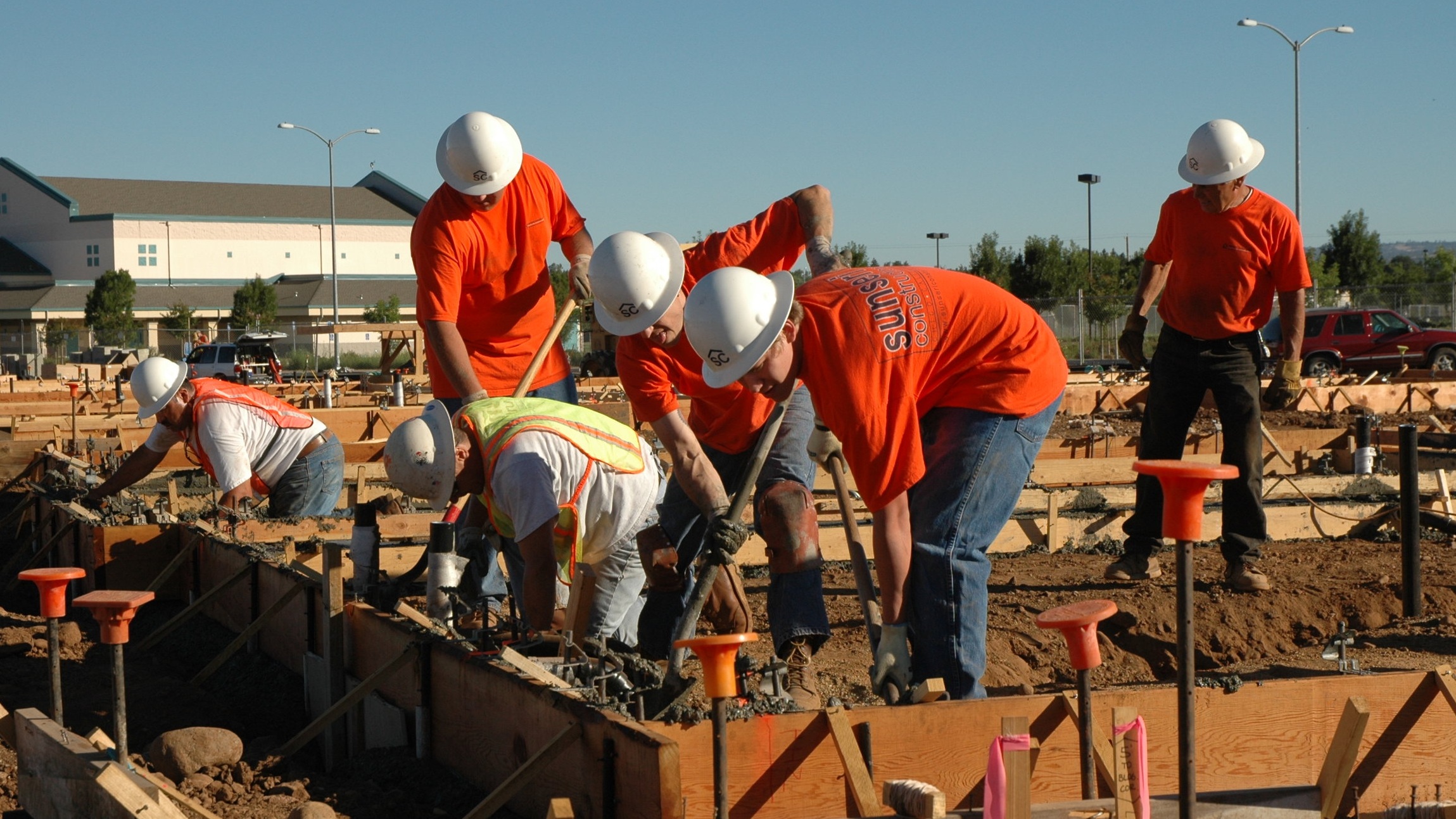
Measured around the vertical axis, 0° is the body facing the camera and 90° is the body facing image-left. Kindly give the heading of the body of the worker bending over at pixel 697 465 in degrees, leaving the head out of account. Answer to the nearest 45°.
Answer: approximately 45°

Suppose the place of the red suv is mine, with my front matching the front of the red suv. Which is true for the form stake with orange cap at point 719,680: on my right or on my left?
on my right

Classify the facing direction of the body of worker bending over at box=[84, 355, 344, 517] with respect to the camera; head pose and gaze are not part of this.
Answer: to the viewer's left

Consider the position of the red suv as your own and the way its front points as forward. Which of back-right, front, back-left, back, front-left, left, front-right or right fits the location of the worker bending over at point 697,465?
right

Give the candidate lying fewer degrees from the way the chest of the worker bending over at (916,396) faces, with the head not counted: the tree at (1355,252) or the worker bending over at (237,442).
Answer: the worker bending over

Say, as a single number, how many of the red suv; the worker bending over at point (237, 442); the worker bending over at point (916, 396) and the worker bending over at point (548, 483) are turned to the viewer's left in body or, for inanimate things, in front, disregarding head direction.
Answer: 3

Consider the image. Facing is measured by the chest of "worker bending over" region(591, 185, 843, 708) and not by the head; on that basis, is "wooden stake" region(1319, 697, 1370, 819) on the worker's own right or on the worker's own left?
on the worker's own left

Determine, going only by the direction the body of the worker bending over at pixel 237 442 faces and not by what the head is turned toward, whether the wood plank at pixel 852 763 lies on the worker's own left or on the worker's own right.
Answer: on the worker's own left

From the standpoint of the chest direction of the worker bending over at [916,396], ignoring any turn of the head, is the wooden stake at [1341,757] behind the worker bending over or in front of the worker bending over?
behind

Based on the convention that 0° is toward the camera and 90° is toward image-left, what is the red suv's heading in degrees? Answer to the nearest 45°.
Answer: approximately 270°

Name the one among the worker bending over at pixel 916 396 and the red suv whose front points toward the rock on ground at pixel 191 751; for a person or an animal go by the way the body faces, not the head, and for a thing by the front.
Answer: the worker bending over

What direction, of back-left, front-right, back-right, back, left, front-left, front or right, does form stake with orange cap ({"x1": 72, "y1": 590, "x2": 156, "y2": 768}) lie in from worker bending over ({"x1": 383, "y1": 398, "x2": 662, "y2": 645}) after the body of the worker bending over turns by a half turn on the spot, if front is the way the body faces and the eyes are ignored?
back-right

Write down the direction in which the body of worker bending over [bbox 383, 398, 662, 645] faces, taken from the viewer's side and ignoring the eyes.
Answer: to the viewer's left

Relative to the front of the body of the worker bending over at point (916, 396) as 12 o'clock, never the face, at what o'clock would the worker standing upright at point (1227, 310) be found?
The worker standing upright is roughly at 4 o'clock from the worker bending over.

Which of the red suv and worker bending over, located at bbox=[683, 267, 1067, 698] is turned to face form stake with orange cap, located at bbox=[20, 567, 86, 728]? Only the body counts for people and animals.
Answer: the worker bending over
